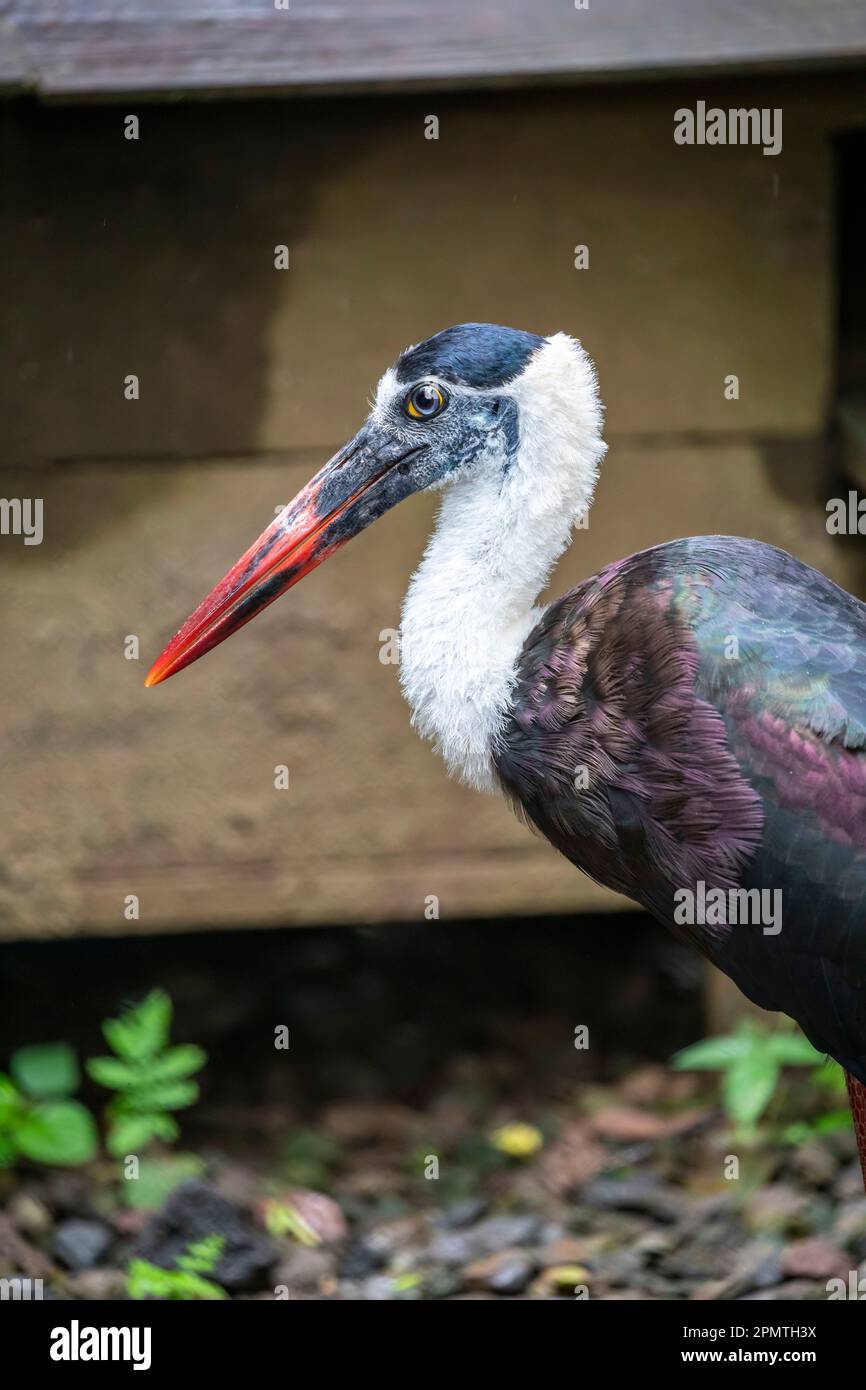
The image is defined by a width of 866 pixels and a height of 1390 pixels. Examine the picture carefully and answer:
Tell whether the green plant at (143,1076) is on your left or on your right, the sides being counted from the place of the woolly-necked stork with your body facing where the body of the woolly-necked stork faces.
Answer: on your right

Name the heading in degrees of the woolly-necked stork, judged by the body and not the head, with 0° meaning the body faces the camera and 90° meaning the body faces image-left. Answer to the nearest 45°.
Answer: approximately 90°

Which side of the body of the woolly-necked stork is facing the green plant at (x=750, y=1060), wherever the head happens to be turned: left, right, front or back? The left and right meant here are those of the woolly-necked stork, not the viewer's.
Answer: right

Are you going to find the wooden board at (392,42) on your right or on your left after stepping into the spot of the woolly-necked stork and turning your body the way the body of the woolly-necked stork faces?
on your right
